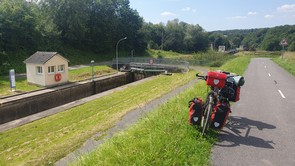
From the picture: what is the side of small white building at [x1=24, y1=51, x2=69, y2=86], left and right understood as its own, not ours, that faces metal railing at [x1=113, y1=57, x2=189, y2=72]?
left

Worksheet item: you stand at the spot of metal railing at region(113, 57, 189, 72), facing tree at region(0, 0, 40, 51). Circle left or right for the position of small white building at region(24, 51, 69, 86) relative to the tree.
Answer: left

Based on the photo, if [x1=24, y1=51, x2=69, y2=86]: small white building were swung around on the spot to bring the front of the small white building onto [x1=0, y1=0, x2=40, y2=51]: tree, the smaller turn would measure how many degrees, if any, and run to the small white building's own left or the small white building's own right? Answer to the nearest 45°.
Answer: approximately 135° to the small white building's own left

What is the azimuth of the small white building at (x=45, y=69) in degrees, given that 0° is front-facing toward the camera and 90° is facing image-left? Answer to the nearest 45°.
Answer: approximately 315°
